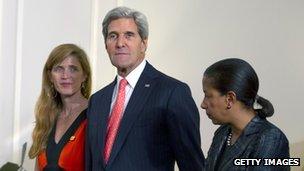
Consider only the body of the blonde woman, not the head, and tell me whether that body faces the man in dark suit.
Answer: no

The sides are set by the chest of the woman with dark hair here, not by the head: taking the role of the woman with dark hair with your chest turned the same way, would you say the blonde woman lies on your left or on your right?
on your right

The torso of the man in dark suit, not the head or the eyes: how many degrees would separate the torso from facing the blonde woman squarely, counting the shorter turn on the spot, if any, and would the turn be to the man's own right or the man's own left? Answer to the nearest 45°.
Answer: approximately 90° to the man's own right

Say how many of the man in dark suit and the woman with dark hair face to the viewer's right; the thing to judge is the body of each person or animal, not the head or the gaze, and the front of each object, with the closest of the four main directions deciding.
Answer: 0

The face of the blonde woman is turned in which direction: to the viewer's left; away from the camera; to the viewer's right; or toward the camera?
toward the camera

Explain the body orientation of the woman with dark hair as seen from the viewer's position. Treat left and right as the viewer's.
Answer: facing the viewer and to the left of the viewer

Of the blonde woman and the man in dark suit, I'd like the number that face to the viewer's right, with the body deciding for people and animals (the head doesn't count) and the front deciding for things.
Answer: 0

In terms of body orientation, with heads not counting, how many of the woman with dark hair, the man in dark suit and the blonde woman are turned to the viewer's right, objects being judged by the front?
0

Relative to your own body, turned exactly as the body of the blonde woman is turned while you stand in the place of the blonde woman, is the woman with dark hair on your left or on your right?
on your left

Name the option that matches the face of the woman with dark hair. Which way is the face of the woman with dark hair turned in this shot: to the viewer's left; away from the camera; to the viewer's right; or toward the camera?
to the viewer's left

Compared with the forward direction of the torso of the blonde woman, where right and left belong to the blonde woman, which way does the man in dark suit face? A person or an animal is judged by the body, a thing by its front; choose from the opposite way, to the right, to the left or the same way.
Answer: the same way

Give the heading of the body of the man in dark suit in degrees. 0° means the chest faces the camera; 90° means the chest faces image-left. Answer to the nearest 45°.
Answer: approximately 45°
